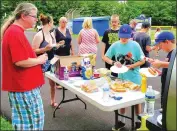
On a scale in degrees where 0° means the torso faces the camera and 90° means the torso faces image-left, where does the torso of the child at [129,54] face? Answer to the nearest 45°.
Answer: approximately 0°

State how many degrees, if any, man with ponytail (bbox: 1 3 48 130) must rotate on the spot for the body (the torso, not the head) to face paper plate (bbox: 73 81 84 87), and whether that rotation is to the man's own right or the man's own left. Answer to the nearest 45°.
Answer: approximately 45° to the man's own left

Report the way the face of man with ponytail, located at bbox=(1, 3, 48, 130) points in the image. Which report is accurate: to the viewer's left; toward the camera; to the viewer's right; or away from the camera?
to the viewer's right

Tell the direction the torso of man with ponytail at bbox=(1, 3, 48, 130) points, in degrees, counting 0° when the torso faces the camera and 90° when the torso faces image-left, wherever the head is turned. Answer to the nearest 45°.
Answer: approximately 270°

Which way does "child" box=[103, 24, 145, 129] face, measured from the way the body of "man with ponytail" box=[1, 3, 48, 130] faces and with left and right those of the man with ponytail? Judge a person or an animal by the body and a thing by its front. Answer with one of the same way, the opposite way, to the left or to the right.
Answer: to the right

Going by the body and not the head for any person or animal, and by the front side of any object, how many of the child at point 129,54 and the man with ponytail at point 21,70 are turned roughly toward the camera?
1

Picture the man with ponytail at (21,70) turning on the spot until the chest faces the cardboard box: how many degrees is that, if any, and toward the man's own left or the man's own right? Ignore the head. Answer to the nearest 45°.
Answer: approximately 45° to the man's own left
